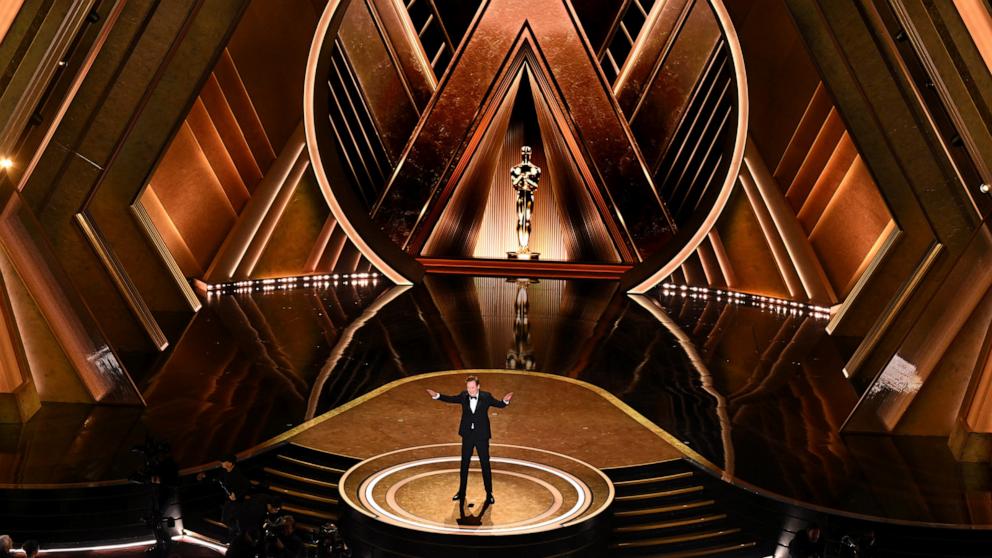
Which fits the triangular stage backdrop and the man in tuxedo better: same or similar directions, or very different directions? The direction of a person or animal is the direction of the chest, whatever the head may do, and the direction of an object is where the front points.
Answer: same or similar directions

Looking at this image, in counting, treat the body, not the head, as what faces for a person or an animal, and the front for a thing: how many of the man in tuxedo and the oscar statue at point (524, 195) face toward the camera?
2

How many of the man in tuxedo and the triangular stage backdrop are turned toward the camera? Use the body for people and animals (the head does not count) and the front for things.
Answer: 2

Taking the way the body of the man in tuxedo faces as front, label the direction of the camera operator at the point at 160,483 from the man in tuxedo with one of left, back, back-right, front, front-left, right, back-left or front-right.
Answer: right

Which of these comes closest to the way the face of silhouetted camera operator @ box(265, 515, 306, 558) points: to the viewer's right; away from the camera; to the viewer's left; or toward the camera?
away from the camera

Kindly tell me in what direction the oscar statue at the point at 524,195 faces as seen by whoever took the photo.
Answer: facing the viewer

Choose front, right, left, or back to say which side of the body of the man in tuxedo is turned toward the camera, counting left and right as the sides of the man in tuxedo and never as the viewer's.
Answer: front

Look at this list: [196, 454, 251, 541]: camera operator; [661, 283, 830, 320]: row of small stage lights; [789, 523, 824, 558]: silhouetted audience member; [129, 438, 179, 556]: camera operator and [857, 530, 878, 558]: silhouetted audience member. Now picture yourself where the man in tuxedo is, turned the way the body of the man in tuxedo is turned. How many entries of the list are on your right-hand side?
2

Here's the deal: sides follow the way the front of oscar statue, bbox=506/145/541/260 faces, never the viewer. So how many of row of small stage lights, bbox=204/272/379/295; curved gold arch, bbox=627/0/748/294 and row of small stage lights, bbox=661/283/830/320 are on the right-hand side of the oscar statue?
1

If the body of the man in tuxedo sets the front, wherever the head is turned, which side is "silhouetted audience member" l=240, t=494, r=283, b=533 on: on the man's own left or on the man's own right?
on the man's own right

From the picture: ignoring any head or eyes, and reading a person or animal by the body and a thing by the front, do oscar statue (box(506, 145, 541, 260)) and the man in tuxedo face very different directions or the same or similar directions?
same or similar directions

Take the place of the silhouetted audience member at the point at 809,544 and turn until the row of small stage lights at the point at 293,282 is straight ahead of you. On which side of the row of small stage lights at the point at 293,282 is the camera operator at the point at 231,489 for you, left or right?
left
